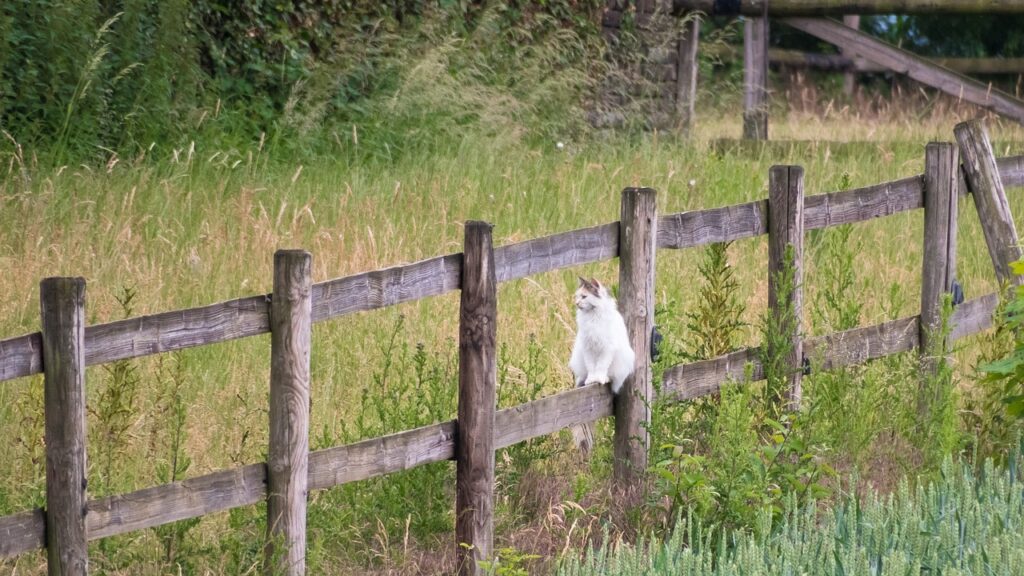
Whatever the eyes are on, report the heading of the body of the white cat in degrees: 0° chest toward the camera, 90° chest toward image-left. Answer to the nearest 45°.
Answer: approximately 45°

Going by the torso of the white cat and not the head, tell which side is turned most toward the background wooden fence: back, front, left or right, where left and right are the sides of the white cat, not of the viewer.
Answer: back
